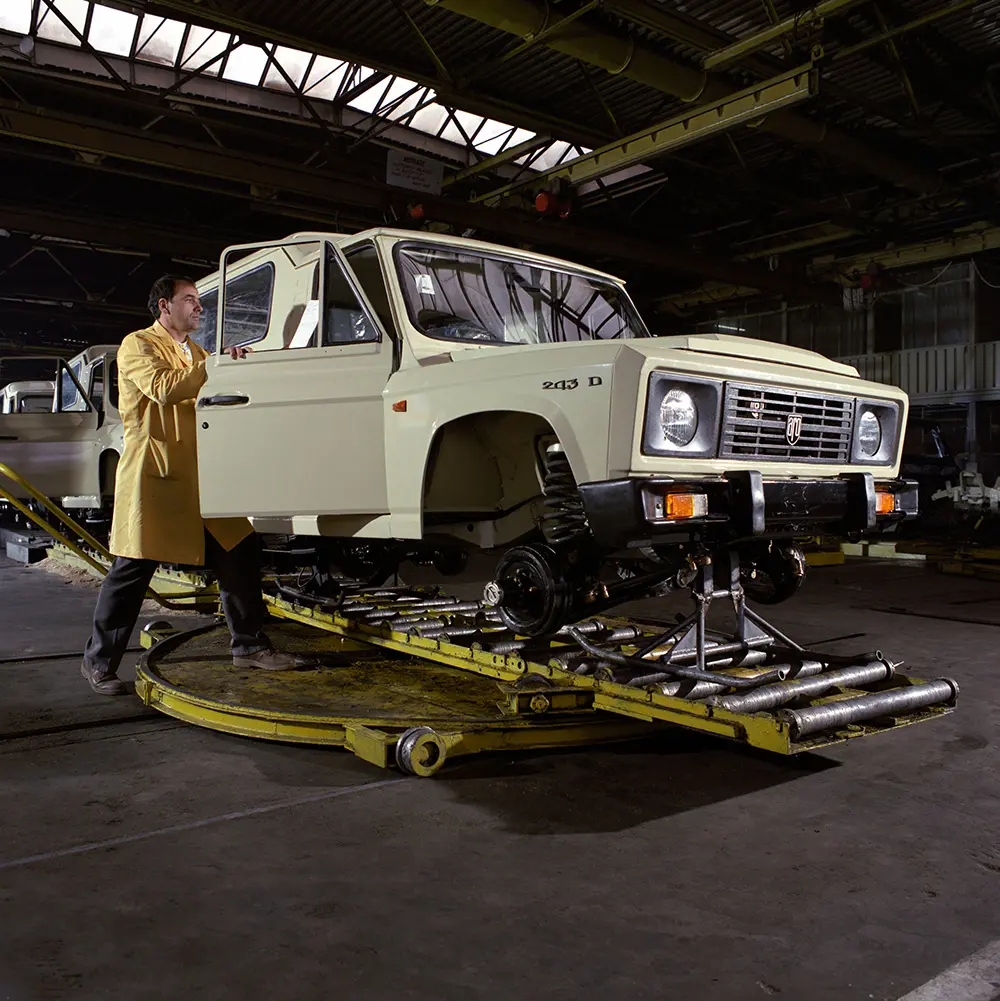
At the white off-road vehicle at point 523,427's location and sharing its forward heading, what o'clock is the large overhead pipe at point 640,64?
The large overhead pipe is roughly at 8 o'clock from the white off-road vehicle.

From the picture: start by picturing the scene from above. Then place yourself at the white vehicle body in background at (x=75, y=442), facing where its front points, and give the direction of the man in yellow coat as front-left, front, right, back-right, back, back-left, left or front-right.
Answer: front-right

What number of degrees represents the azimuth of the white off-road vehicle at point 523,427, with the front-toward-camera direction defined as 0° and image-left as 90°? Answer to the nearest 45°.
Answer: approximately 315°

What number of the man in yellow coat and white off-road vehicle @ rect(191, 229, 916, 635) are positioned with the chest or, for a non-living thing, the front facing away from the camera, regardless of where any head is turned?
0

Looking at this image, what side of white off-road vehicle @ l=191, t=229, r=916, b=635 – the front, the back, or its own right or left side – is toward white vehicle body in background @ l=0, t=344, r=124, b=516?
back

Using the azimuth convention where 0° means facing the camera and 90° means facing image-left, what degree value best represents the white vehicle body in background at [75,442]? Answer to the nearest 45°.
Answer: approximately 315°

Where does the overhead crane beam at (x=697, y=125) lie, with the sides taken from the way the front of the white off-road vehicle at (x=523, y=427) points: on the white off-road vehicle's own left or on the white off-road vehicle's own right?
on the white off-road vehicle's own left

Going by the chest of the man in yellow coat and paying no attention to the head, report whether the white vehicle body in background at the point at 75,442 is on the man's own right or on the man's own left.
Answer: on the man's own left

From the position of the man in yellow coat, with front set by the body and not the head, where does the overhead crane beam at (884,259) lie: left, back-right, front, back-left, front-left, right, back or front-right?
front-left

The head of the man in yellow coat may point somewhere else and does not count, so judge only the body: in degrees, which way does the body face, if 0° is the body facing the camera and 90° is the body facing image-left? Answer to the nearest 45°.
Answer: approximately 270°

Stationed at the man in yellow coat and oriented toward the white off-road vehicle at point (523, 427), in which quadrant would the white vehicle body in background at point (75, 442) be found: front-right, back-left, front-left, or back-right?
back-left

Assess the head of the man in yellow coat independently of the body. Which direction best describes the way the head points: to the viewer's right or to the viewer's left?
to the viewer's right
